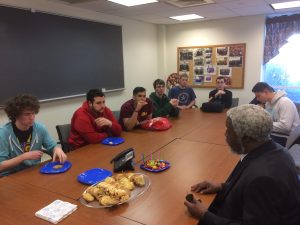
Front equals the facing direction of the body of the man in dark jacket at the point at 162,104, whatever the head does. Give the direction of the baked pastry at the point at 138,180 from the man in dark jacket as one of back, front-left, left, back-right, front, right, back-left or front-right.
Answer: front-right

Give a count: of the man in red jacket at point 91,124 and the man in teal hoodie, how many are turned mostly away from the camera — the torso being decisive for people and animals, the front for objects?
0

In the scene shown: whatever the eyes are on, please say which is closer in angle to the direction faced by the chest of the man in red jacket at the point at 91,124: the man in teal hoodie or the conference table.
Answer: the conference table

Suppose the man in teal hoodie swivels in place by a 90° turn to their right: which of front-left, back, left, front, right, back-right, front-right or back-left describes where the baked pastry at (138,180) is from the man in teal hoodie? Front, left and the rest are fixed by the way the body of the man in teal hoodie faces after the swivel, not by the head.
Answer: left

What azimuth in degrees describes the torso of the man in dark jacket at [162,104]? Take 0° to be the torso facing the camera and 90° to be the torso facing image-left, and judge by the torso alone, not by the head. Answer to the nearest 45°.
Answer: approximately 315°

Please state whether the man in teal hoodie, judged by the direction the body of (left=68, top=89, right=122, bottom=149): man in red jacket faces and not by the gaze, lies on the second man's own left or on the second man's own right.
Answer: on the second man's own right

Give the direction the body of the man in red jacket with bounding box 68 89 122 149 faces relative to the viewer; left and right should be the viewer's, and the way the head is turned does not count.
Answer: facing the viewer and to the right of the viewer

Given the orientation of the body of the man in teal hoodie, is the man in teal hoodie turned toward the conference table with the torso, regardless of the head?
yes

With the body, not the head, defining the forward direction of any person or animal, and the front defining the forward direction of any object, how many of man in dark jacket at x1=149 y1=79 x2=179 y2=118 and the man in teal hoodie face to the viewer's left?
0

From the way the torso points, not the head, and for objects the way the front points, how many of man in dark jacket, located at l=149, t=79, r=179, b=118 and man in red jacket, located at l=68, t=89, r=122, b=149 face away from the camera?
0

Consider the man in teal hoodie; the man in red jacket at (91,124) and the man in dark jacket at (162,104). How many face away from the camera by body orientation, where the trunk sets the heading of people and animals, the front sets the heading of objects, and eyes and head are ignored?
0

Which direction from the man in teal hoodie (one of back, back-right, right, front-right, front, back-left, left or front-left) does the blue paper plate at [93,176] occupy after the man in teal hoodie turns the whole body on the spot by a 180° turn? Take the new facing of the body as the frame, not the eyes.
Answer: back

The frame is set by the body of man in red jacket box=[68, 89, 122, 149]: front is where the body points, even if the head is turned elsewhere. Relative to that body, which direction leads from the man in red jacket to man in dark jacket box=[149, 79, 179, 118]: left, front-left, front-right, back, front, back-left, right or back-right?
left

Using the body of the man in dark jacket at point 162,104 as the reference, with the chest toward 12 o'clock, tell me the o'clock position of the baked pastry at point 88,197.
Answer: The baked pastry is roughly at 2 o'clock from the man in dark jacket.

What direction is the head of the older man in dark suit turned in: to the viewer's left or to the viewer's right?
to the viewer's left

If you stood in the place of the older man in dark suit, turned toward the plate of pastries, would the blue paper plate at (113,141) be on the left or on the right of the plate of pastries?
right
